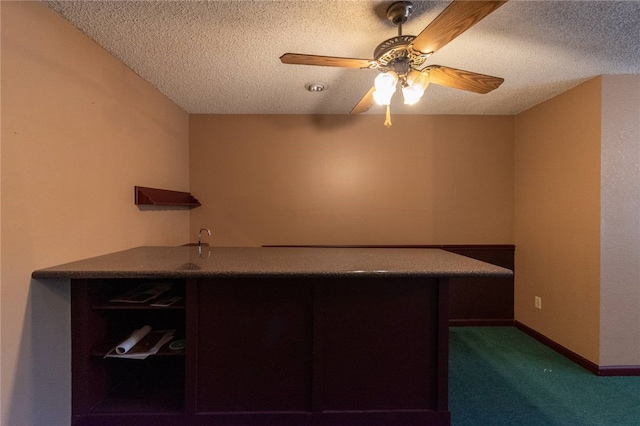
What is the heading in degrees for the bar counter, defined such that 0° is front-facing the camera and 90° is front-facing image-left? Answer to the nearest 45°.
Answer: approximately 0°

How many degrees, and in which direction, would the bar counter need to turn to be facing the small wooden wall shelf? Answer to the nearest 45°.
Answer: approximately 135° to its right
